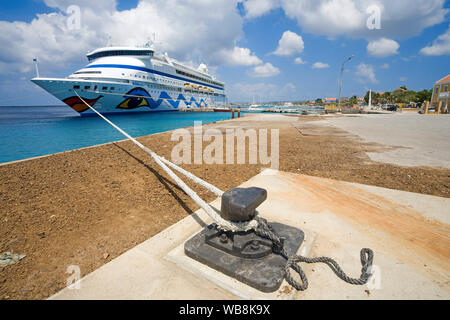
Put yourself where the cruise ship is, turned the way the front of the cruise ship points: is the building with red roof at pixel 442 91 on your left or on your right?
on your left

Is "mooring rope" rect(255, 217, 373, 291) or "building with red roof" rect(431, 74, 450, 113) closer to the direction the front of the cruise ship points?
the mooring rope

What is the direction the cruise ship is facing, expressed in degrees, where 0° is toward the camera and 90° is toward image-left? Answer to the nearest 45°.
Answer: approximately 45°

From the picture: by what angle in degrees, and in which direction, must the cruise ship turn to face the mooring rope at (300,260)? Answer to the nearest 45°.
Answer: approximately 45° to its left
